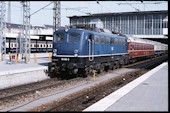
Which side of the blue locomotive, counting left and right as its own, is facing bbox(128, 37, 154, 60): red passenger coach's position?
back

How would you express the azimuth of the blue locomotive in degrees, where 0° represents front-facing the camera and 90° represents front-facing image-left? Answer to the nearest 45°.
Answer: approximately 45°
